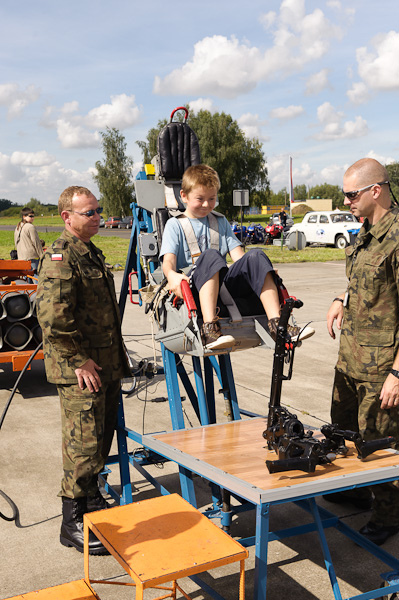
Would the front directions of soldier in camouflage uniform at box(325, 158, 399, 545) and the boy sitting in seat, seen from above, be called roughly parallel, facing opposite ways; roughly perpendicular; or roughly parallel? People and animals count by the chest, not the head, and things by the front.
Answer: roughly perpendicular

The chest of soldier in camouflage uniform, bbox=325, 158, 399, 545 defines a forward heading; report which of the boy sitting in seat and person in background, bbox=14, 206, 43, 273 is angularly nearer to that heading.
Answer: the boy sitting in seat

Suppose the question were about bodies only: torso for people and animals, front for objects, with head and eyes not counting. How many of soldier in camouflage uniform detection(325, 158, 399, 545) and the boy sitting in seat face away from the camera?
0

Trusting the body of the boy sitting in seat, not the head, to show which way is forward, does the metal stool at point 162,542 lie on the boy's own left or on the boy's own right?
on the boy's own right

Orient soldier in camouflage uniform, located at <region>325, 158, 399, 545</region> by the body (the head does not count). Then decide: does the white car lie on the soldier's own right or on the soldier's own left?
on the soldier's own right

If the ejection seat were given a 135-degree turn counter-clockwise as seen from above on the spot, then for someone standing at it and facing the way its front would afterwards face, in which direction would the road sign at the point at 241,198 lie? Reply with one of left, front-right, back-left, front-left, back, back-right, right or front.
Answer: front

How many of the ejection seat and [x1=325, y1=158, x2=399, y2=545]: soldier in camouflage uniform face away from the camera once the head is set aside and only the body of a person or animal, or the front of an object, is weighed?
0

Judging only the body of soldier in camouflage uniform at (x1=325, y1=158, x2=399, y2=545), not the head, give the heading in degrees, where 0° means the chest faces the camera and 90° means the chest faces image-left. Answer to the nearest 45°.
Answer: approximately 45°

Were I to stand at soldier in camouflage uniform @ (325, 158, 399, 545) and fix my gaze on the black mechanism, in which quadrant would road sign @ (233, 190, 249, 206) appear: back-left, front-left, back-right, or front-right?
back-right

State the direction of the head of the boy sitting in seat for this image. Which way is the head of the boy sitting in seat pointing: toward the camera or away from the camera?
toward the camera

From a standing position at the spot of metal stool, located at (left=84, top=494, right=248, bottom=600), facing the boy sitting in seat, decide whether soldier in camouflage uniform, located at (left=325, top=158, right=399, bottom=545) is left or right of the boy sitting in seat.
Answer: right

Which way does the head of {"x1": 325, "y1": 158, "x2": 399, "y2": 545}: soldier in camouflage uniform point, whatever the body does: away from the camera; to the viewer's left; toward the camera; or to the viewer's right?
to the viewer's left

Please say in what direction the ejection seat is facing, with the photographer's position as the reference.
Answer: facing the viewer and to the right of the viewer

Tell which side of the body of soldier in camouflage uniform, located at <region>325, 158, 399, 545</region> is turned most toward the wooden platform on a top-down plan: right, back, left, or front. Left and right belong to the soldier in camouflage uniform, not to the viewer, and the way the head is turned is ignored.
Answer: front

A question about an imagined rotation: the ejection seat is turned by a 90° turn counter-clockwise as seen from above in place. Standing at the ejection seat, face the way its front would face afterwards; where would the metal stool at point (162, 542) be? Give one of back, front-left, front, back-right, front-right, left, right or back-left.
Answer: back-right

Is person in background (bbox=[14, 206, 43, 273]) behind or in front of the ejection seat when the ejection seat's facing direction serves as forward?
behind

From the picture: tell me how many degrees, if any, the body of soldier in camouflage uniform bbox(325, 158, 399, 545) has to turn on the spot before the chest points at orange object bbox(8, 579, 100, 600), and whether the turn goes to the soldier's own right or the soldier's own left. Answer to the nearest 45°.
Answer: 0° — they already face it
